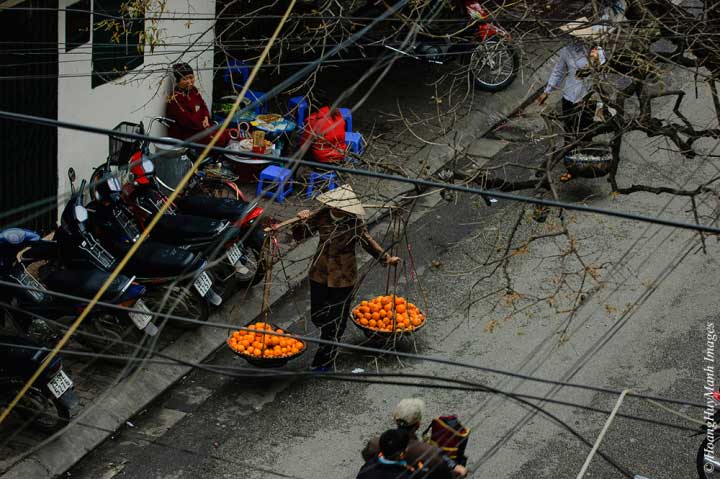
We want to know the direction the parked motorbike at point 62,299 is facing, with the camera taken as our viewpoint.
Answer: facing away from the viewer and to the left of the viewer

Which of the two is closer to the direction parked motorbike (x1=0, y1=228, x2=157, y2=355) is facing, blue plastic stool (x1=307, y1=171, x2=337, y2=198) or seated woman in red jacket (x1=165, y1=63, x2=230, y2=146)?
the seated woman in red jacket

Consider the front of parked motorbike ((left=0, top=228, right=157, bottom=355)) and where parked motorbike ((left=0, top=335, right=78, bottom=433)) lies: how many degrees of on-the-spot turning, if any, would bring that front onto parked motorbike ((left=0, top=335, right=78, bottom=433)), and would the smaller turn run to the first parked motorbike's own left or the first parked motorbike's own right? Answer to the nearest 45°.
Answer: approximately 135° to the first parked motorbike's own left

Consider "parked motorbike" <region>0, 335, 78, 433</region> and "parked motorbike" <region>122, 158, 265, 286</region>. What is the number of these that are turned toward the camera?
0

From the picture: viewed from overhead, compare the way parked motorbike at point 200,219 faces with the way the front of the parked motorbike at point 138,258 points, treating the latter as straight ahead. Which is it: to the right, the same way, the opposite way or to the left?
the same way

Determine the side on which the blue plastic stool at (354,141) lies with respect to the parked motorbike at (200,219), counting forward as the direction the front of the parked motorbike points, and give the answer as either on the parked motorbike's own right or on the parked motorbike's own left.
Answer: on the parked motorbike's own right

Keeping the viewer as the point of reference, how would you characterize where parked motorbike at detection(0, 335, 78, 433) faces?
facing away from the viewer and to the left of the viewer

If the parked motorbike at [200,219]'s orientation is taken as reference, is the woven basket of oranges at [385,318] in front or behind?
behind

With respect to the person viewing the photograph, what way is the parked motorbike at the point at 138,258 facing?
facing away from the viewer and to the left of the viewer

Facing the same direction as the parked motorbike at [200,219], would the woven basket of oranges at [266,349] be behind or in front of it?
behind

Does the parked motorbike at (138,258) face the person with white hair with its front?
no

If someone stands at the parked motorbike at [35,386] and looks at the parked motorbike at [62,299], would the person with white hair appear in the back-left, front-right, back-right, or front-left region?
back-right

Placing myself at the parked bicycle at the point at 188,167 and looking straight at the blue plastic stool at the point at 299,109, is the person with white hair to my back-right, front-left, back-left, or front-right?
back-right

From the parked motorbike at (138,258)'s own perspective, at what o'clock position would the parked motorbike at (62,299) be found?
the parked motorbike at (62,299) is roughly at 9 o'clock from the parked motorbike at (138,258).

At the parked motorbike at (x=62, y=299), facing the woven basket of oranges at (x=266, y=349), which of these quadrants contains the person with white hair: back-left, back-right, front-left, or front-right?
front-right

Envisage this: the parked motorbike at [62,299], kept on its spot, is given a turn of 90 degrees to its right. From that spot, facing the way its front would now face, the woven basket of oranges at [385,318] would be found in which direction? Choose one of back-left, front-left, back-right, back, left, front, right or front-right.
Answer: front-right

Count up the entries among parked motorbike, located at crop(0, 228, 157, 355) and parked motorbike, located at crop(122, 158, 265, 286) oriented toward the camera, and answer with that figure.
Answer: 0

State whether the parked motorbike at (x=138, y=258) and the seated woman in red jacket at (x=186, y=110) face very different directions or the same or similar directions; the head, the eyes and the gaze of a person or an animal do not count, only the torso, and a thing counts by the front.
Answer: very different directions

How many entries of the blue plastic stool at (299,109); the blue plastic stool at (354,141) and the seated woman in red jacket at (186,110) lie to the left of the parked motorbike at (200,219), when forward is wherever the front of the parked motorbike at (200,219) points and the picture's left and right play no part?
0

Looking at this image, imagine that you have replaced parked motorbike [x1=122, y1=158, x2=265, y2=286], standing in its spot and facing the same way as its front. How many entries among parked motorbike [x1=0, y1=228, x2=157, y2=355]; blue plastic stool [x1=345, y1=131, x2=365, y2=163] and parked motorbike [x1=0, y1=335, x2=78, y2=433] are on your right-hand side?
1

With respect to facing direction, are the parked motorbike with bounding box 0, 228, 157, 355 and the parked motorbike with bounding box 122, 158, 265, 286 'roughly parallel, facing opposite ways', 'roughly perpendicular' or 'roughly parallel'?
roughly parallel
